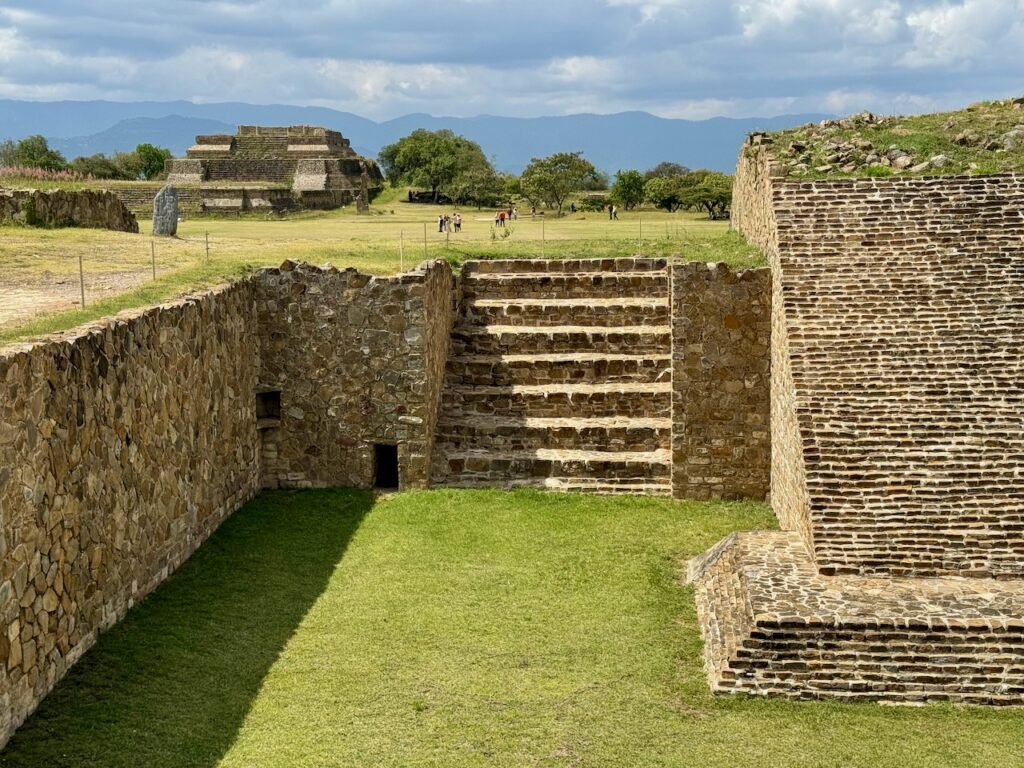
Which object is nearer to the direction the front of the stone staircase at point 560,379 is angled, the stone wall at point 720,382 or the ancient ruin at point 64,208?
the stone wall

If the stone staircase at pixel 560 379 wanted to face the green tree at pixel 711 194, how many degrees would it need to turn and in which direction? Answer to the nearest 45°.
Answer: approximately 180°

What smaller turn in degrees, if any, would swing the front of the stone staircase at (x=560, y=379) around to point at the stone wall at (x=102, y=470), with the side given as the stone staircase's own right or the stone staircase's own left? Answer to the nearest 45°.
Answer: approximately 45° to the stone staircase's own right

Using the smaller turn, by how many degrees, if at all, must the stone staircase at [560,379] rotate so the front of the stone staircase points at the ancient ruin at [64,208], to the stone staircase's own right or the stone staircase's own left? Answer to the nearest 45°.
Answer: approximately 135° to the stone staircase's own right

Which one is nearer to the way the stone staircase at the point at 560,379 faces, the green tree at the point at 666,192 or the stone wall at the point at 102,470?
the stone wall

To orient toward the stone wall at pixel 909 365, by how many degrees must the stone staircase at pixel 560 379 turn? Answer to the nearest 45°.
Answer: approximately 45° to its left

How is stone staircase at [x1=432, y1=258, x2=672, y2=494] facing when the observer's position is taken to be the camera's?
facing the viewer

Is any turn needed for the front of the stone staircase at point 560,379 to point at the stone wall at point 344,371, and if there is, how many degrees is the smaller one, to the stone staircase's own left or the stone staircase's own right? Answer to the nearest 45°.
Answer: approximately 45° to the stone staircase's own right

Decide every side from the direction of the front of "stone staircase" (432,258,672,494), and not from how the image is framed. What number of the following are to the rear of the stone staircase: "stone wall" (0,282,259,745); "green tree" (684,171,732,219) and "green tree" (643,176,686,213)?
2

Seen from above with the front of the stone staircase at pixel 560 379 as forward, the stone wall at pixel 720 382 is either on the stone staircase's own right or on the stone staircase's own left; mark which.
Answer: on the stone staircase's own left

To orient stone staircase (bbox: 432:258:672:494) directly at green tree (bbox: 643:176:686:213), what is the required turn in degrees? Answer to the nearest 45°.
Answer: approximately 180°

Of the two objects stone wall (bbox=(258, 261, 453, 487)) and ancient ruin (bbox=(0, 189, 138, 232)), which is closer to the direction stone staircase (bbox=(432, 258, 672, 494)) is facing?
the stone wall
